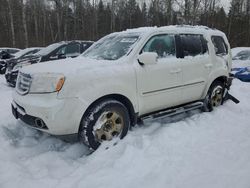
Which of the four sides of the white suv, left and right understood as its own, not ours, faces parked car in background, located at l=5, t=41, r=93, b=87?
right

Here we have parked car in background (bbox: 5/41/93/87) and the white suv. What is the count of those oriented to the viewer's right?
0

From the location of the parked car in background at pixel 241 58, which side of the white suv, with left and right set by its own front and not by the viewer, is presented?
back

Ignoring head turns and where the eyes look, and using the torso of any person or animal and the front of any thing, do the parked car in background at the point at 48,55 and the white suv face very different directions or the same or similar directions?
same or similar directions

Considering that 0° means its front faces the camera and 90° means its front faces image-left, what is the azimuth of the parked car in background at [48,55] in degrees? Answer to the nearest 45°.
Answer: approximately 45°

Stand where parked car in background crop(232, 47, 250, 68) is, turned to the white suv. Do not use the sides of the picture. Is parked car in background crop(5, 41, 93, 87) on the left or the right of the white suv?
right

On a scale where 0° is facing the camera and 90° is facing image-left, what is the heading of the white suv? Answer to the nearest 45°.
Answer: approximately 45°

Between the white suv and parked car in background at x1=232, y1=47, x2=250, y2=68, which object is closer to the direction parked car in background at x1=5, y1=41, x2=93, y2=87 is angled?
the white suv

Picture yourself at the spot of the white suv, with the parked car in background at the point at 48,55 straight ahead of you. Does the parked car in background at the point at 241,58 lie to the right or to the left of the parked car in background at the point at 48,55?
right
